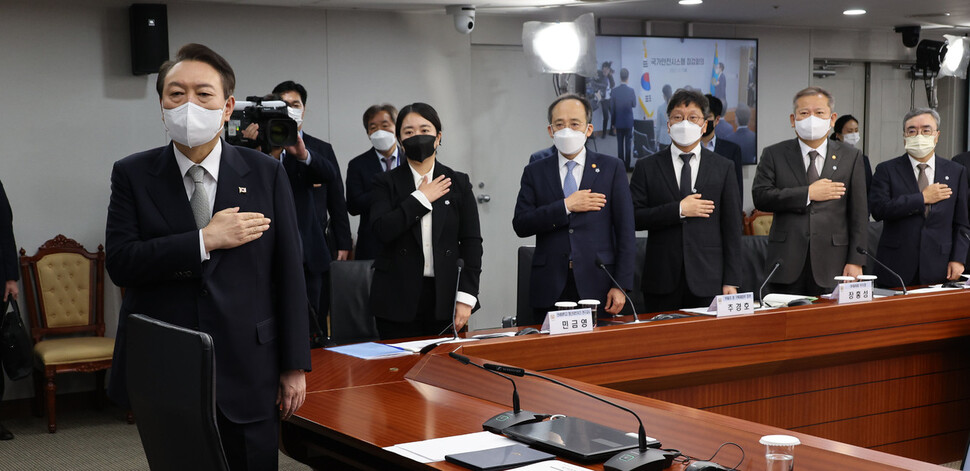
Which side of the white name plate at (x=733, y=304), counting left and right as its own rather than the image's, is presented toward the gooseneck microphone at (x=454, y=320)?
right

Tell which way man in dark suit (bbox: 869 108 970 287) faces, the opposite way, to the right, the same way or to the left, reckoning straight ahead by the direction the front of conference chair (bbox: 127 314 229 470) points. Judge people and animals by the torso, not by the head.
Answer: the opposite way

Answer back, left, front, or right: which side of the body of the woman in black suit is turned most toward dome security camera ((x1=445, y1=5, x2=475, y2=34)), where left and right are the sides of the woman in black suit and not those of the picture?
back

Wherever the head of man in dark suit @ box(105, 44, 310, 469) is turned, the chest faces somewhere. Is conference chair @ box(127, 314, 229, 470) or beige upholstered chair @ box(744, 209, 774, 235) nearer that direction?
the conference chair

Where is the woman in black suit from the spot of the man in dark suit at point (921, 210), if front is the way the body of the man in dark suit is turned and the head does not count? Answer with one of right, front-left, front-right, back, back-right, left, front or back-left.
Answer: front-right

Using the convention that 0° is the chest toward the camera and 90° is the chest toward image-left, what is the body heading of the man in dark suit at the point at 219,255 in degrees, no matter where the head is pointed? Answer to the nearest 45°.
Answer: approximately 0°

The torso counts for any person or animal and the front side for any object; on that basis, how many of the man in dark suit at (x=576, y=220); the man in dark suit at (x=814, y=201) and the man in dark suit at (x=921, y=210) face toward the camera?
3

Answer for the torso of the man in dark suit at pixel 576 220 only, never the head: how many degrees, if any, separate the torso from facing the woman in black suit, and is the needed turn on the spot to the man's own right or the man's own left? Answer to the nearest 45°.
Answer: approximately 45° to the man's own right

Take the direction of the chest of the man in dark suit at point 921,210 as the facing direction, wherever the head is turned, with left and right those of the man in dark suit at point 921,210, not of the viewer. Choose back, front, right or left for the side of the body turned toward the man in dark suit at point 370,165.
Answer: right

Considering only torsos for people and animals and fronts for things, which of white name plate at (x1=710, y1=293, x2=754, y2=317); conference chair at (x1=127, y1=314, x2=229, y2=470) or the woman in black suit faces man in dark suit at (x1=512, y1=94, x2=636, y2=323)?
the conference chair
